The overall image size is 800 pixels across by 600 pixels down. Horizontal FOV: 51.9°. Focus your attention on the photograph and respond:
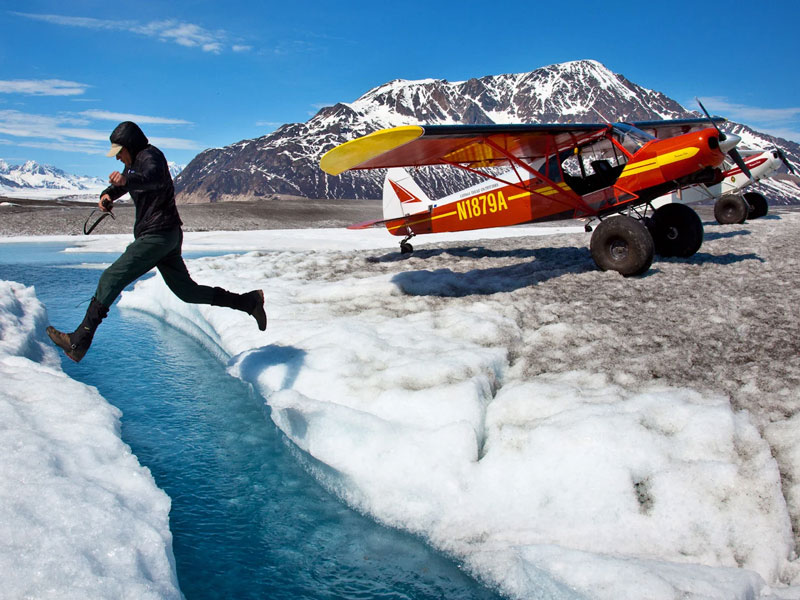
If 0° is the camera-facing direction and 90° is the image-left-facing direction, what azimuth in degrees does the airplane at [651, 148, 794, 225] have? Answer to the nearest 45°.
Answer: approximately 315°

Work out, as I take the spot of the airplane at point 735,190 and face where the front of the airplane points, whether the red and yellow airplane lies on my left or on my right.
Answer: on my right

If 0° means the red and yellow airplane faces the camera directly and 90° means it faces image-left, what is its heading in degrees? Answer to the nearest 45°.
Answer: approximately 315°

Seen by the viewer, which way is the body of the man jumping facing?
to the viewer's left

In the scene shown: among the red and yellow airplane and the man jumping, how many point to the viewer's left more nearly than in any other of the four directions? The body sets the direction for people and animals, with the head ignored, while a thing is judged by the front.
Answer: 1
